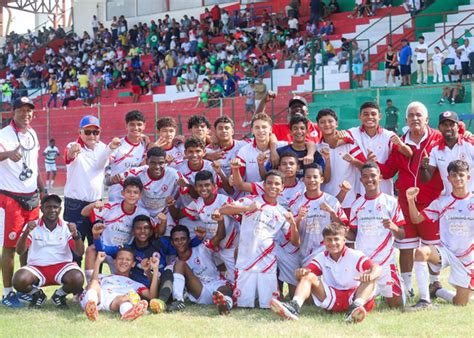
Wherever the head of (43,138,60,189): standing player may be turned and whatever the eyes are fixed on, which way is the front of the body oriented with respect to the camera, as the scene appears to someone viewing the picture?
toward the camera

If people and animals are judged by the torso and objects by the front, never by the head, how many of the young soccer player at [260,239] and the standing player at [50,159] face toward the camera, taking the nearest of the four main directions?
2

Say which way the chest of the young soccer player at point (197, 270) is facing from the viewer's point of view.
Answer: toward the camera

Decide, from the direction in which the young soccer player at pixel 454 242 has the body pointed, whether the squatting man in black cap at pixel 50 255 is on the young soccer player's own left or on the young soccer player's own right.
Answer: on the young soccer player's own right

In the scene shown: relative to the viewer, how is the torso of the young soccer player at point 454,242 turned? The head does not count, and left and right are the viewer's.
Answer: facing the viewer

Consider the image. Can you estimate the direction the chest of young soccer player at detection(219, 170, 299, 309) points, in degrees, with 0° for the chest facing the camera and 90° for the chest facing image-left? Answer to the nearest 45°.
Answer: approximately 0°

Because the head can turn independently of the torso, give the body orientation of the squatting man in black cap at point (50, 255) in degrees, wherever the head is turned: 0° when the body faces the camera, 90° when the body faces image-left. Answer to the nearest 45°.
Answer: approximately 0°

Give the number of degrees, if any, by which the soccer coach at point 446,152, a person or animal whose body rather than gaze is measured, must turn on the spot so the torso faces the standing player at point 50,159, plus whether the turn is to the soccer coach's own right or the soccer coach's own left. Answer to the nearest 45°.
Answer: approximately 135° to the soccer coach's own right

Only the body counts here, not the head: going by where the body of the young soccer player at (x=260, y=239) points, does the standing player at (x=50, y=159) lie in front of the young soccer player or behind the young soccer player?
behind
